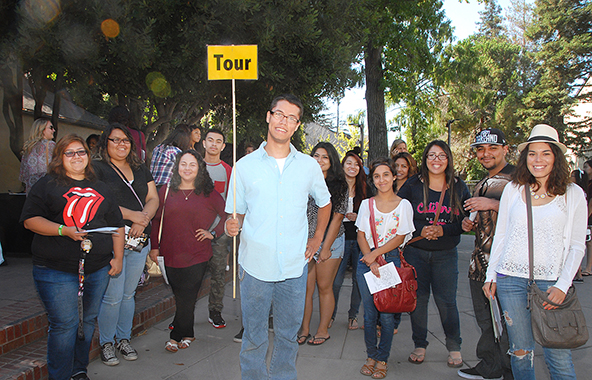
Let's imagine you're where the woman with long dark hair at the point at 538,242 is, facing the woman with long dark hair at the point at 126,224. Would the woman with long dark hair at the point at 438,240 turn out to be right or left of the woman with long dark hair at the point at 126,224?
right

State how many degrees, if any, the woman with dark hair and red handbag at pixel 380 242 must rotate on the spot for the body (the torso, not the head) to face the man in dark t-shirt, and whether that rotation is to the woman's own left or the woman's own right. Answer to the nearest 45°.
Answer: approximately 90° to the woman's own left

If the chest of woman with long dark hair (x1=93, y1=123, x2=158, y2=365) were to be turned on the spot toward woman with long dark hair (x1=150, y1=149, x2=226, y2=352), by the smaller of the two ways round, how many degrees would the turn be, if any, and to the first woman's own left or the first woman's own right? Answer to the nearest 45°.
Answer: approximately 45° to the first woman's own left

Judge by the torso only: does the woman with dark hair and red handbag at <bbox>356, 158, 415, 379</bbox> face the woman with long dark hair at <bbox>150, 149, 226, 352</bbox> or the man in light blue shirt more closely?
the man in light blue shirt

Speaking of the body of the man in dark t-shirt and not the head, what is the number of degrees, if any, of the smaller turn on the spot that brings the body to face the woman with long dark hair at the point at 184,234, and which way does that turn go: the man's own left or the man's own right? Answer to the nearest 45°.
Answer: approximately 45° to the man's own right

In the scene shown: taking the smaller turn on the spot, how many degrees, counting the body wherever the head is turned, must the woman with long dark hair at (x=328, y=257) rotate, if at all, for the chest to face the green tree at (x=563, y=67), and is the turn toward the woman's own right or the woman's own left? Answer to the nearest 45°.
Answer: approximately 180°

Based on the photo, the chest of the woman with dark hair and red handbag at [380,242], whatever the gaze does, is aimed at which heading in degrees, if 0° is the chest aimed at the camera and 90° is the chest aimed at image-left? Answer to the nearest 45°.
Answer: approximately 0°

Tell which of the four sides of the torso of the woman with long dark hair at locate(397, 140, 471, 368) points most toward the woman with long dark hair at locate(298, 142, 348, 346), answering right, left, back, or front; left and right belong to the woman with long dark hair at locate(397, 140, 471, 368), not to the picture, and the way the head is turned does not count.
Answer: right

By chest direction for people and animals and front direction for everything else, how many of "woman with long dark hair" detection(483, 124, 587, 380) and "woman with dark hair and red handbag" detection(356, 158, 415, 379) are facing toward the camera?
2
